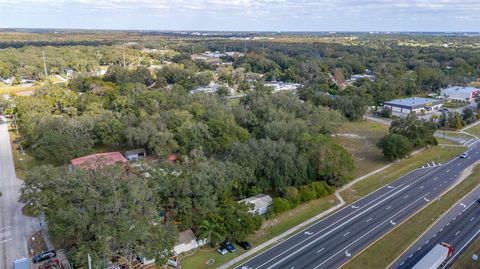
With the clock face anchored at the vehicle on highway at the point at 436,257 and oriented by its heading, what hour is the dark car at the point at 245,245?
The dark car is roughly at 7 o'clock from the vehicle on highway.

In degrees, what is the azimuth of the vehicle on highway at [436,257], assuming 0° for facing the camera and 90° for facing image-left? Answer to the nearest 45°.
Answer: approximately 225°

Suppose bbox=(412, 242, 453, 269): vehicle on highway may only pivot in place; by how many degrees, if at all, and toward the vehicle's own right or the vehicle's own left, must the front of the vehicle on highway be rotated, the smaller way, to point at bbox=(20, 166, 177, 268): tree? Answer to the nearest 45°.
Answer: approximately 180°

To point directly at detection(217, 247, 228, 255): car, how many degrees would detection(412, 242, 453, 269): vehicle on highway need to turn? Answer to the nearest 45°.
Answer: approximately 135° to its left

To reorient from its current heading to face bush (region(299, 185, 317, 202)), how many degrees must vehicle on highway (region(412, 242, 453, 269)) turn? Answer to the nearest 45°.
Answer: approximately 90° to its left

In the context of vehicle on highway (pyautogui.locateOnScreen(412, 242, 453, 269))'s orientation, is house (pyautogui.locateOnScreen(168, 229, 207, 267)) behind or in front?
behind

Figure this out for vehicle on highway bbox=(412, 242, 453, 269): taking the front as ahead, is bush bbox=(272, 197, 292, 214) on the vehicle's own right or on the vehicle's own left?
on the vehicle's own left

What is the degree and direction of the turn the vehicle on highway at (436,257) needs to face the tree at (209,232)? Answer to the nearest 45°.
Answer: approximately 135° to its left

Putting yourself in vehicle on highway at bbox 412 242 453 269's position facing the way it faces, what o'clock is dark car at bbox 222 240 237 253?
The dark car is roughly at 7 o'clock from the vehicle on highway.
